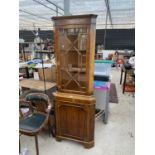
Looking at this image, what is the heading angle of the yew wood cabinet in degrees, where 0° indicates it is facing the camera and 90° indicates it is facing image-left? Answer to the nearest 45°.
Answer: approximately 45°

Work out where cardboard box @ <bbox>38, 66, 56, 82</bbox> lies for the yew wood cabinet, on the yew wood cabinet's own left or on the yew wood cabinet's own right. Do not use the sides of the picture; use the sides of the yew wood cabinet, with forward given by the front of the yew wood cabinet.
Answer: on the yew wood cabinet's own right
